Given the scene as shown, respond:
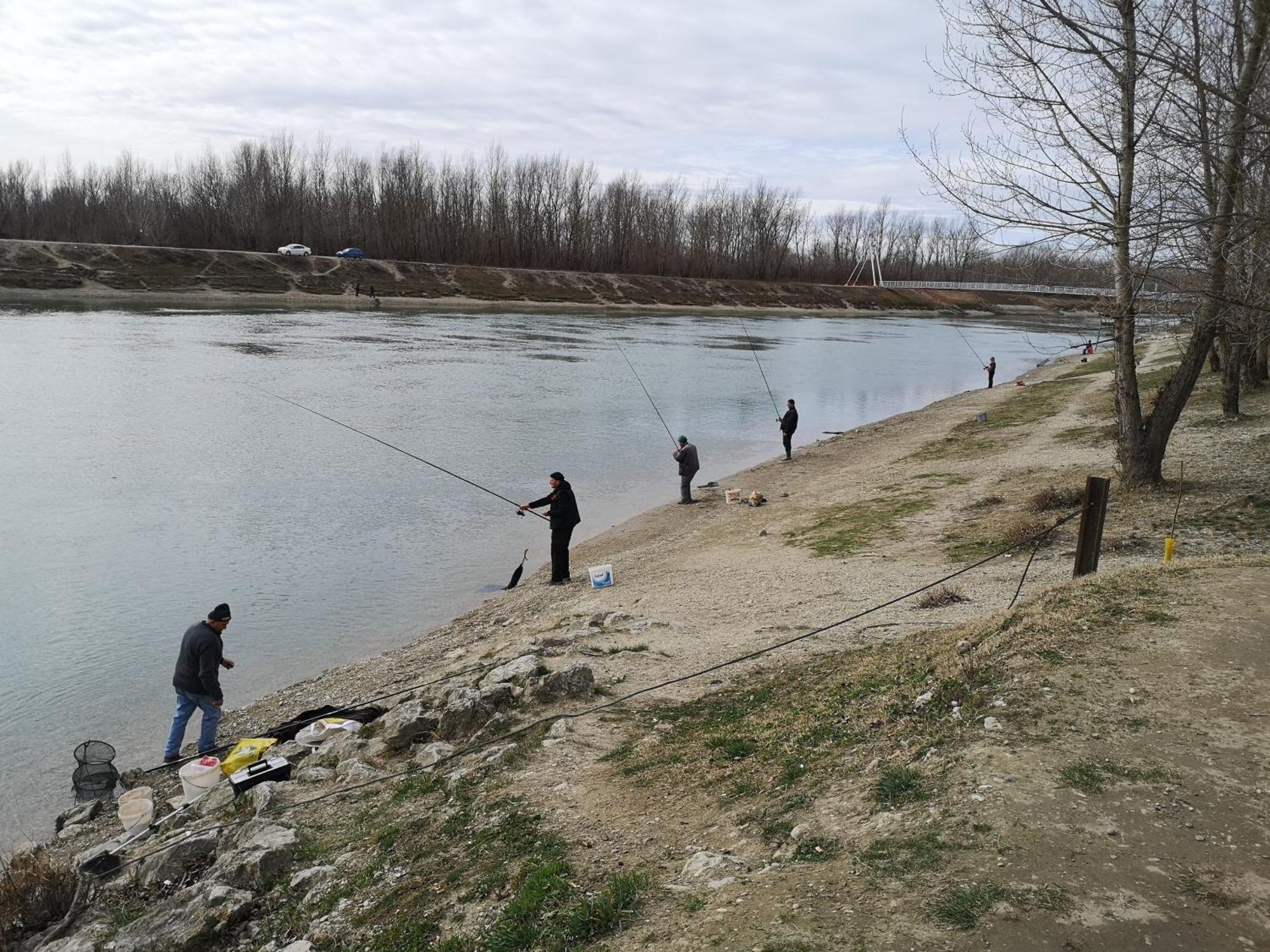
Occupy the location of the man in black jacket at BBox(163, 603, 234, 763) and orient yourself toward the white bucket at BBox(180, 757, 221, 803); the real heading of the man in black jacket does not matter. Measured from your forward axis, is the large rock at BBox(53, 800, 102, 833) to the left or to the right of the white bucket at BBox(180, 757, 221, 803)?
right

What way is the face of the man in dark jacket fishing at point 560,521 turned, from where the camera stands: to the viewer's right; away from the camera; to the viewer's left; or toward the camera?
to the viewer's left

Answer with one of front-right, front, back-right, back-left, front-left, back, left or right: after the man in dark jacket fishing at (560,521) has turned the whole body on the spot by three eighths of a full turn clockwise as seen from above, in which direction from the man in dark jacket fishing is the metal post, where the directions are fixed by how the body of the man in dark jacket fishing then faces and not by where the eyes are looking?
right

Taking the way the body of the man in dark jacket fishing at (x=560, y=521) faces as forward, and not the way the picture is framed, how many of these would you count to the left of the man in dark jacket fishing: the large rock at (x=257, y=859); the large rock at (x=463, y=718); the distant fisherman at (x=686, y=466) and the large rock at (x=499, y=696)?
3

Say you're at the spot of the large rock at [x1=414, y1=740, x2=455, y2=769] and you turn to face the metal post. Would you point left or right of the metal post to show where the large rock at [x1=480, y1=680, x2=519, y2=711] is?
left

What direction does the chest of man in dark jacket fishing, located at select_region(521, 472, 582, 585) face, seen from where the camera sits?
to the viewer's left

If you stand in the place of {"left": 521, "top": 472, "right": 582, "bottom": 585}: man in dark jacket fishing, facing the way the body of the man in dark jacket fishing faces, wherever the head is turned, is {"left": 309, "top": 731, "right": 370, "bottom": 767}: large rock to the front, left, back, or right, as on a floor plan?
left

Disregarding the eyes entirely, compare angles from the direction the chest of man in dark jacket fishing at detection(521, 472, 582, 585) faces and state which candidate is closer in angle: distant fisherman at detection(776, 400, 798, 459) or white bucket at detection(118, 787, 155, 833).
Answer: the white bucket

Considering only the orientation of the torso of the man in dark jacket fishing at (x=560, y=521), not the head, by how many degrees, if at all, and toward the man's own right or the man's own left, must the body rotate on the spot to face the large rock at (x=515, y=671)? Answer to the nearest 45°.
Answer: approximately 90° to the man's own left

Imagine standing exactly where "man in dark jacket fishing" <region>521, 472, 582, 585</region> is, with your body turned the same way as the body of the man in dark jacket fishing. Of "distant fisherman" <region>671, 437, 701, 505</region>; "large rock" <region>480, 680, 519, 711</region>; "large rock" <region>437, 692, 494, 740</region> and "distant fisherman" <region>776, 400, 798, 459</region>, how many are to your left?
2

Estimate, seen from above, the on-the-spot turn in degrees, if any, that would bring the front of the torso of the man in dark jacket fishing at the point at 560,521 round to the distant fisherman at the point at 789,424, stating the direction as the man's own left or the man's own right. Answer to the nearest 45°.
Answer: approximately 135° to the man's own right

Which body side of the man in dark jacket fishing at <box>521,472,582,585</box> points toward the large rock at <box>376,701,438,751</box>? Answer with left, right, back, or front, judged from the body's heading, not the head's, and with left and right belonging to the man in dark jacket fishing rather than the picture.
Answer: left

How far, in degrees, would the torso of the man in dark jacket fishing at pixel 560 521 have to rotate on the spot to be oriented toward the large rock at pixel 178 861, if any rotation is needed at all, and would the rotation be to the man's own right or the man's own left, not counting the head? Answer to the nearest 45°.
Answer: approximately 90° to the man's own left
